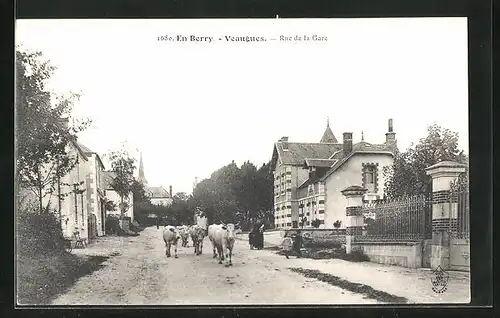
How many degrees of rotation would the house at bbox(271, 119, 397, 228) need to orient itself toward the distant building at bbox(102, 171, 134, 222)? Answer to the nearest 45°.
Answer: approximately 45° to its right

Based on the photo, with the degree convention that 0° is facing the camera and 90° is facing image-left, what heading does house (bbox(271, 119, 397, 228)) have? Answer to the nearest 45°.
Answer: approximately 45°

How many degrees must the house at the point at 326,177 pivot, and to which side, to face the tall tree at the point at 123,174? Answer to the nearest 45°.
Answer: approximately 45° to its right

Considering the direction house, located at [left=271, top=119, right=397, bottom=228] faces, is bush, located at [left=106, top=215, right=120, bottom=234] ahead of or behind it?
ahead
